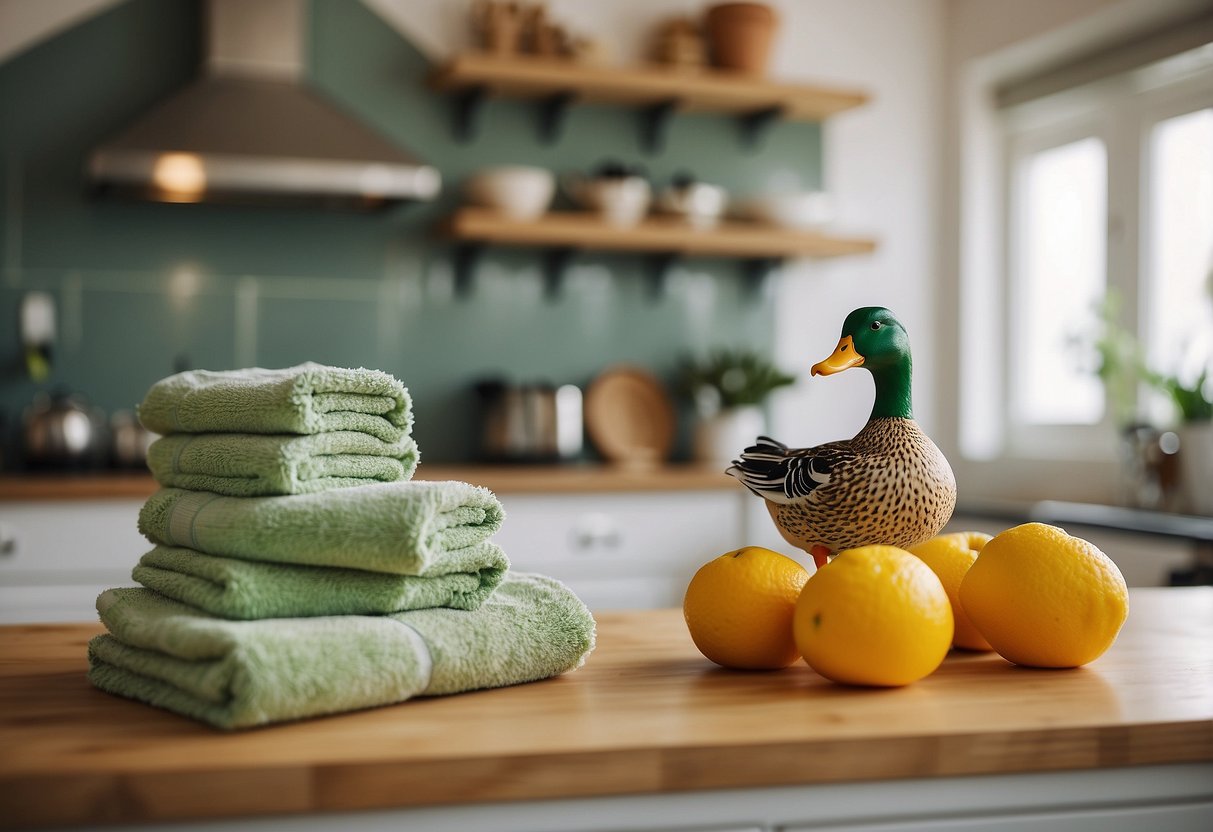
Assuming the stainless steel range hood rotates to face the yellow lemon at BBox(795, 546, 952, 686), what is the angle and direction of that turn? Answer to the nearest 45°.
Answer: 0° — it already faces it

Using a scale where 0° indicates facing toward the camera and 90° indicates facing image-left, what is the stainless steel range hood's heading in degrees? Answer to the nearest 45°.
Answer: approximately 0°

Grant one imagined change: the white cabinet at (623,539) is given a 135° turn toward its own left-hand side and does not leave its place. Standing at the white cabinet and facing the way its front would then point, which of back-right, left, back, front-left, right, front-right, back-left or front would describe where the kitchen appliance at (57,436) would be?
back-left

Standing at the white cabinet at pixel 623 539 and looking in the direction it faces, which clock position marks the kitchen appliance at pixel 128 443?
The kitchen appliance is roughly at 3 o'clock from the white cabinet.

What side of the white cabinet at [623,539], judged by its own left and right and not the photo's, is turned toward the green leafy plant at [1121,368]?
left

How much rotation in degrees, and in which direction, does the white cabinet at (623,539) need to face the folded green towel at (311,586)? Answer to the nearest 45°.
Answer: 0° — it already faces it

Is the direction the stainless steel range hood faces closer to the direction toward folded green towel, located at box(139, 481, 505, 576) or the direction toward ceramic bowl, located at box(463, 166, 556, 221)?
the folded green towel

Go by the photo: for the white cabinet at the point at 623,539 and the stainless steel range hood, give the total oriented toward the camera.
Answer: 2
